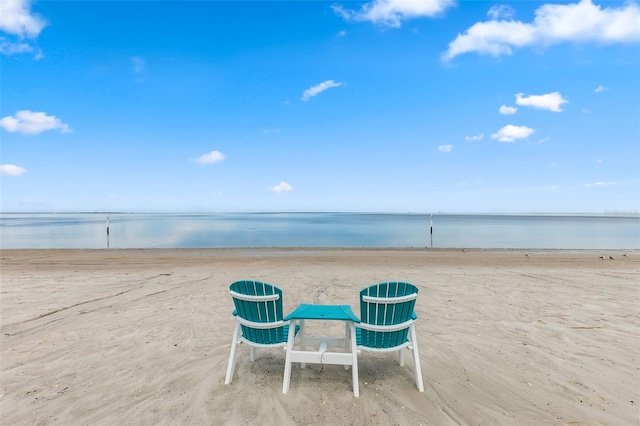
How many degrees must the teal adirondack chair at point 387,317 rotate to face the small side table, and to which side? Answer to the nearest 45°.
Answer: approximately 45° to its left

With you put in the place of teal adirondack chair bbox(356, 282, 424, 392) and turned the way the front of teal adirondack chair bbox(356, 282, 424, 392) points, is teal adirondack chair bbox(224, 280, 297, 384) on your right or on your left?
on your left

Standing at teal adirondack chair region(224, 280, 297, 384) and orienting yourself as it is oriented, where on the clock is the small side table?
The small side table is roughly at 2 o'clock from the teal adirondack chair.

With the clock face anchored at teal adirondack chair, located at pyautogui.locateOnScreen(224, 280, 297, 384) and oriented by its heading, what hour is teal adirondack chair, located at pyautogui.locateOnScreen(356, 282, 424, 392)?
teal adirondack chair, located at pyautogui.locateOnScreen(356, 282, 424, 392) is roughly at 2 o'clock from teal adirondack chair, located at pyautogui.locateOnScreen(224, 280, 297, 384).

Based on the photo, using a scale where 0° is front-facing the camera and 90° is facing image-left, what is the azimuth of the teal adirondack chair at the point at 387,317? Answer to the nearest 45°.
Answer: approximately 135°

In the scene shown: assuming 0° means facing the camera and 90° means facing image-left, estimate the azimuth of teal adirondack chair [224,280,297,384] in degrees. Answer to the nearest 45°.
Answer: approximately 225°

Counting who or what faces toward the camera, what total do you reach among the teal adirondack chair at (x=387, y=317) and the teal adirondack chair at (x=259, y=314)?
0
